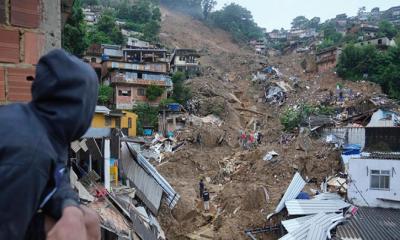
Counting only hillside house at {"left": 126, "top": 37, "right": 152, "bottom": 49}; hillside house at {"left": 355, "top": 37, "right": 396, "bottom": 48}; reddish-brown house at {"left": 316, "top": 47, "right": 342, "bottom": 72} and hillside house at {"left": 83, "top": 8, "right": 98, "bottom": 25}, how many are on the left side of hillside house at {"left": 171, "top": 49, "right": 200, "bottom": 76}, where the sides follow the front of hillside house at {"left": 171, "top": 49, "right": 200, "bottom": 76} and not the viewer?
2

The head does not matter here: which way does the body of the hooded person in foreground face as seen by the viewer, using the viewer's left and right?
facing away from the viewer and to the right of the viewer

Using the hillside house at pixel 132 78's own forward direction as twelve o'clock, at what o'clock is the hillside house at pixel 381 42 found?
the hillside house at pixel 381 42 is roughly at 9 o'clock from the hillside house at pixel 132 78.

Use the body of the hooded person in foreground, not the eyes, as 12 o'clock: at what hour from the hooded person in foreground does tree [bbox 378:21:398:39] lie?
The tree is roughly at 12 o'clock from the hooded person in foreground.

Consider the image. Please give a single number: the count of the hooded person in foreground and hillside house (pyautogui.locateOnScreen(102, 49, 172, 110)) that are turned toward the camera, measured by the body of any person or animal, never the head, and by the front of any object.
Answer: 1

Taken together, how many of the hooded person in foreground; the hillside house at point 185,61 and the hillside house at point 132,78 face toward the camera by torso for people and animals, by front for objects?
2

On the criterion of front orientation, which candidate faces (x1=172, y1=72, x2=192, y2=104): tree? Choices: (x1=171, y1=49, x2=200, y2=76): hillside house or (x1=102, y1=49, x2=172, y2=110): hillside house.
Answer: (x1=171, y1=49, x2=200, y2=76): hillside house

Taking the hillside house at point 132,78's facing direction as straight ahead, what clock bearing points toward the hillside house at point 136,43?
the hillside house at point 136,43 is roughly at 6 o'clock from the hillside house at point 132,78.

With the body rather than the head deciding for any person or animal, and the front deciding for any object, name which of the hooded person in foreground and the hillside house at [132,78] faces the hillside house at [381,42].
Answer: the hooded person in foreground

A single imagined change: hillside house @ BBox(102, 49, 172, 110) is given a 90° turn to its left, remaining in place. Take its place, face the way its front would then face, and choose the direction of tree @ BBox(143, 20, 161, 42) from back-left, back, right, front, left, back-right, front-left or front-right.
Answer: left

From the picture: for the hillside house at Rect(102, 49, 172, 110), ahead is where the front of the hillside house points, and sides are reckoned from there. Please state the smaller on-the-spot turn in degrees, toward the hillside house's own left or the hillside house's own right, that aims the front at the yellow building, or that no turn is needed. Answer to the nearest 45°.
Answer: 0° — it already faces it

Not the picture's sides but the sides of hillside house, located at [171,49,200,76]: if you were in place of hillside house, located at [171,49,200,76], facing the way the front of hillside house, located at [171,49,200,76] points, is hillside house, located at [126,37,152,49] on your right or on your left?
on your right

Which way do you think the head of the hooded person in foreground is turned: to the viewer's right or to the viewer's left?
to the viewer's right

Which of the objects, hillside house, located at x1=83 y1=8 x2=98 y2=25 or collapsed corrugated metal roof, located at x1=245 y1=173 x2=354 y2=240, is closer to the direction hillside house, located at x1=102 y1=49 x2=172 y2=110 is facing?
the collapsed corrugated metal roof

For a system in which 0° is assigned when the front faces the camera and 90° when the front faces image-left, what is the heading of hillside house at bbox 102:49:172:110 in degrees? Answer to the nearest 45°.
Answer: approximately 0°
